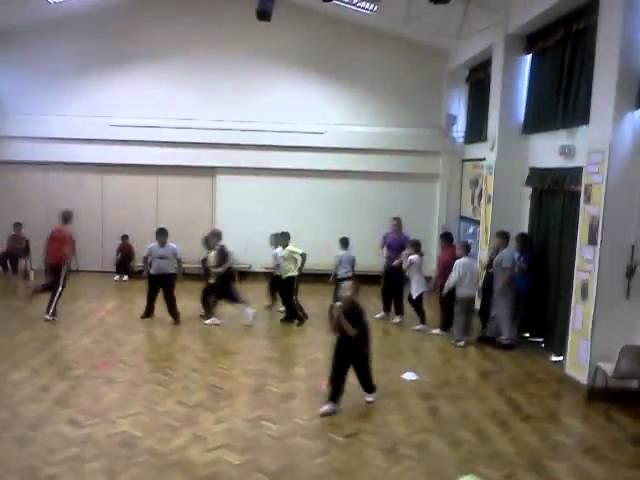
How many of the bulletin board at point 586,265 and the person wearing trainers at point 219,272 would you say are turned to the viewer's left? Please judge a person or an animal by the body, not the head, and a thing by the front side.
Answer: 2

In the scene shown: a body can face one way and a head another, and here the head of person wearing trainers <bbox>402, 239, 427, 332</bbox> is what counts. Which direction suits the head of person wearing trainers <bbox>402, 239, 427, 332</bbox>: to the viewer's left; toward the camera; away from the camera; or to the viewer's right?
to the viewer's left

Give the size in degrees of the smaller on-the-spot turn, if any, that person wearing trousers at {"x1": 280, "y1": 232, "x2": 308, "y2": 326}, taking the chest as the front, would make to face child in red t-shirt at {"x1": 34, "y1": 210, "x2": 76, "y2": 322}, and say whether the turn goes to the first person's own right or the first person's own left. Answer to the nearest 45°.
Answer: approximately 45° to the first person's own right

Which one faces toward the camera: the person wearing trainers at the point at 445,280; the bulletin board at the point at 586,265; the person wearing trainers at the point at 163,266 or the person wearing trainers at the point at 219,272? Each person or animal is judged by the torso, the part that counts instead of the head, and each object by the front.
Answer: the person wearing trainers at the point at 163,266

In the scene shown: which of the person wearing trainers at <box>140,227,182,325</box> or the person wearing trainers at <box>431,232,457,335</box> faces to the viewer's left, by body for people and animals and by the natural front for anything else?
the person wearing trainers at <box>431,232,457,335</box>

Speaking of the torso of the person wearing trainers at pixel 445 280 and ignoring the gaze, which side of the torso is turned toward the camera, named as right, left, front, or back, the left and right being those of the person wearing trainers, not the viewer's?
left

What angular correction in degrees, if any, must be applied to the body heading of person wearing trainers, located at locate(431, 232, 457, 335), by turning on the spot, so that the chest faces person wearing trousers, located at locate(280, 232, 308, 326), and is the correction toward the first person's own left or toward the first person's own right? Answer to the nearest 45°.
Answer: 0° — they already face them

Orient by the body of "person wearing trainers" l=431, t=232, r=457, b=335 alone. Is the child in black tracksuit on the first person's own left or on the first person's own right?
on the first person's own left

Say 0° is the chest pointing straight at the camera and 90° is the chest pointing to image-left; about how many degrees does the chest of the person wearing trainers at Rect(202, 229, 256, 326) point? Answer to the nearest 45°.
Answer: approximately 90°
